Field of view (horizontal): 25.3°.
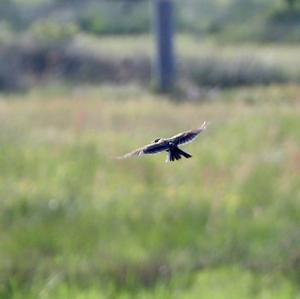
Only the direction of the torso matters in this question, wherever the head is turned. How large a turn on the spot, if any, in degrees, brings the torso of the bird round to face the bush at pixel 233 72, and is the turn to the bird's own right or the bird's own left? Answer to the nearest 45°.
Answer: approximately 45° to the bird's own right

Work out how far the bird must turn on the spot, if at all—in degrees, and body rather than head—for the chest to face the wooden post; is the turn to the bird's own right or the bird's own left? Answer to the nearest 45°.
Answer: approximately 45° to the bird's own right

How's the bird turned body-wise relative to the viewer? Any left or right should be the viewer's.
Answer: facing away from the viewer and to the left of the viewer

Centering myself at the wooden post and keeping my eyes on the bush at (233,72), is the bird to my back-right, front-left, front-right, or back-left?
back-right
